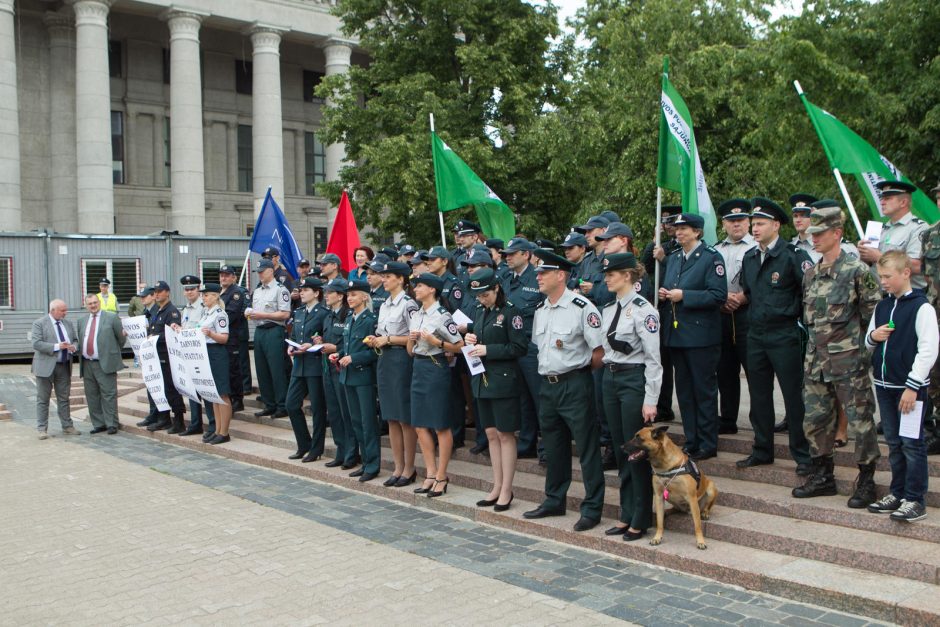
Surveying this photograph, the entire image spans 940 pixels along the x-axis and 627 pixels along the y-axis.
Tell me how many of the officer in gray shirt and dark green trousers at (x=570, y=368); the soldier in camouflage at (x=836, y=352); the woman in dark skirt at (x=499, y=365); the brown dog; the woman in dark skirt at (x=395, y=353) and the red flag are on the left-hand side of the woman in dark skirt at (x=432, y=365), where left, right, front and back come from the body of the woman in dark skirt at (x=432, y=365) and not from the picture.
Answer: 4

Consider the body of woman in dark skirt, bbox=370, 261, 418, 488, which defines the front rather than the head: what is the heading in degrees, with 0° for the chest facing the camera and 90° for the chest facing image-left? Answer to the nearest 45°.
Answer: approximately 45°

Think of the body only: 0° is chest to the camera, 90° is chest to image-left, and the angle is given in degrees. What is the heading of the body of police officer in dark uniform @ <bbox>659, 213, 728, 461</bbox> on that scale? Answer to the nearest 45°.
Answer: approximately 45°

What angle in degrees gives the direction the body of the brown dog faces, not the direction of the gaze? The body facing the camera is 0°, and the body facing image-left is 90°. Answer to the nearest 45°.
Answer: approximately 45°

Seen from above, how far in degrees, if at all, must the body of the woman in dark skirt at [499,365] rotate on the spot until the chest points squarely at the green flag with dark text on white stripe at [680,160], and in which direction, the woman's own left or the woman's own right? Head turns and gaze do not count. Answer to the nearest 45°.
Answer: approximately 180°

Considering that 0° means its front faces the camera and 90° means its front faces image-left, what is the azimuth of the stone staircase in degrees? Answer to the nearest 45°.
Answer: approximately 45°

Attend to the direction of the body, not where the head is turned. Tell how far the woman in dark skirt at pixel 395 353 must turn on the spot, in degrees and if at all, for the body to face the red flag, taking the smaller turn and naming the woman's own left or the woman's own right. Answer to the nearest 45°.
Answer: approximately 135° to the woman's own right

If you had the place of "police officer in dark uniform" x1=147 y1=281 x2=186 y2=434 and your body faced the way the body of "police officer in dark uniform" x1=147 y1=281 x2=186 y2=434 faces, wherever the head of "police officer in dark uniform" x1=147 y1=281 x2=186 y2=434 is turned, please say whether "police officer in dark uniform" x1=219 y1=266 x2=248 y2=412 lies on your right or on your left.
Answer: on your left
